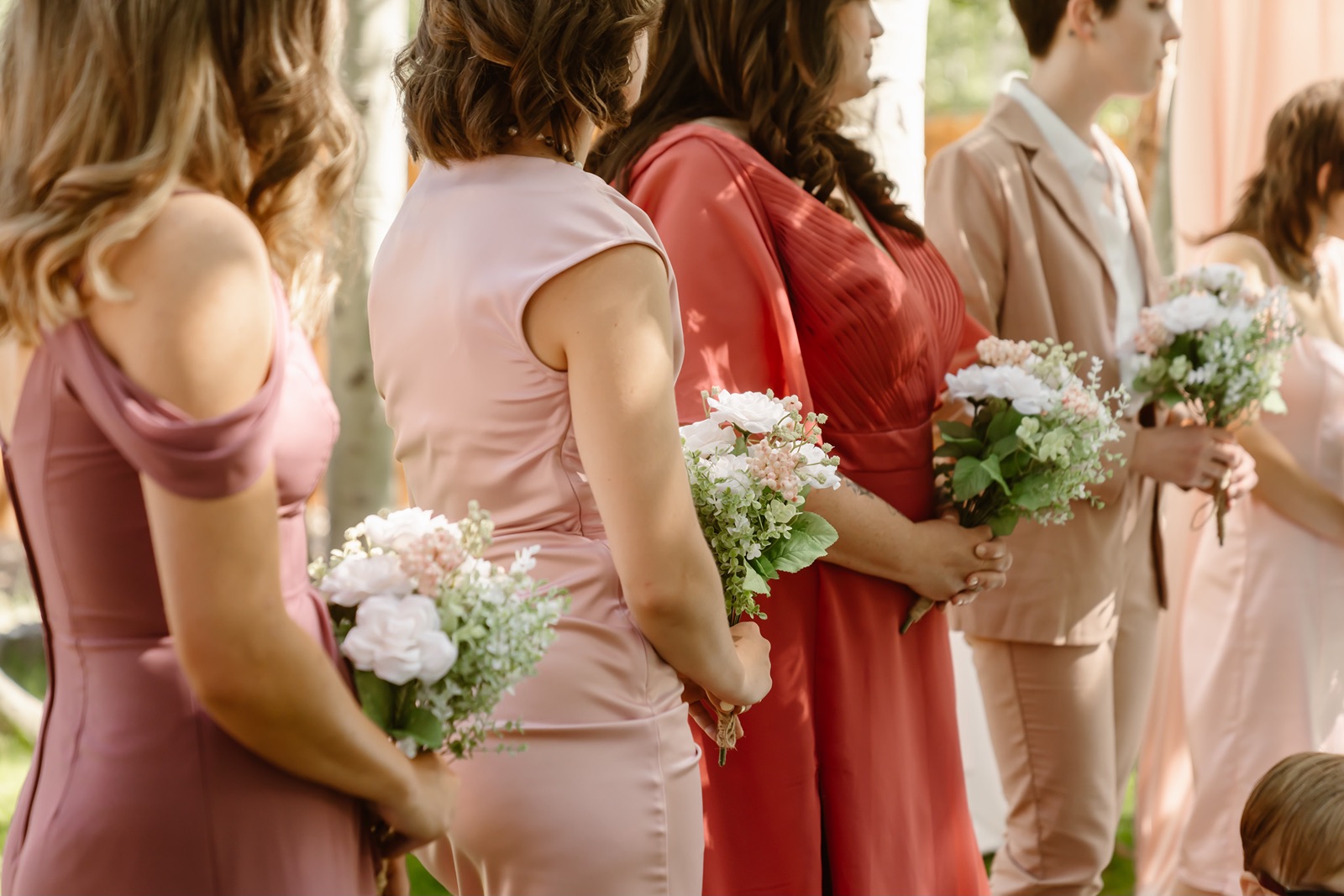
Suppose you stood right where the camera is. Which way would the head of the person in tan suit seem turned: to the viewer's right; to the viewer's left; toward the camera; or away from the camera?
to the viewer's right

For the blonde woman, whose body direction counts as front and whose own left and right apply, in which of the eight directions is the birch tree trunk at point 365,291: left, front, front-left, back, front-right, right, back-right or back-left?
left

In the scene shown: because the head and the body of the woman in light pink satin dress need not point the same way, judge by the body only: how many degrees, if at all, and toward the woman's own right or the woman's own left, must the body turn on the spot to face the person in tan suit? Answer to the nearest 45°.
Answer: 0° — they already face them

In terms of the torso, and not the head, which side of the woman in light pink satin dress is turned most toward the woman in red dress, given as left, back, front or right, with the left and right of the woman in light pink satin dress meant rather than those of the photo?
front

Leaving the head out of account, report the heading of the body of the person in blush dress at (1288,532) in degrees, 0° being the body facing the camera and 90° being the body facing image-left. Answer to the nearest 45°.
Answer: approximately 270°

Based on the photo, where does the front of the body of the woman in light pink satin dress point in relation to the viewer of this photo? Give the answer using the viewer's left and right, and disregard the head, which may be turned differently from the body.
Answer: facing away from the viewer and to the right of the viewer

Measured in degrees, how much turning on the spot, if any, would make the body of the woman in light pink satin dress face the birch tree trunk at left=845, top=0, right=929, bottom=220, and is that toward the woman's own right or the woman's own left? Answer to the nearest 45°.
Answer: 0° — they already face it

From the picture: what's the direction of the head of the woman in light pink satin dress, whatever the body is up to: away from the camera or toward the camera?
away from the camera

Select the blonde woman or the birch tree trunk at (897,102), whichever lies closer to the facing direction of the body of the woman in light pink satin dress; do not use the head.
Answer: the birch tree trunk

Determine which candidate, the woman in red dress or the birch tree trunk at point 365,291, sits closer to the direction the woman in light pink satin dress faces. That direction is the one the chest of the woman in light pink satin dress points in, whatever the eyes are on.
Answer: the woman in red dress

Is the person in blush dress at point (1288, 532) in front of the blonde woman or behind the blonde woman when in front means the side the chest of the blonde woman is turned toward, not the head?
in front

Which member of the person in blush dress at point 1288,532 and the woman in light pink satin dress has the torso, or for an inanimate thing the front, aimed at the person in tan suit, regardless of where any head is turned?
the woman in light pink satin dress
